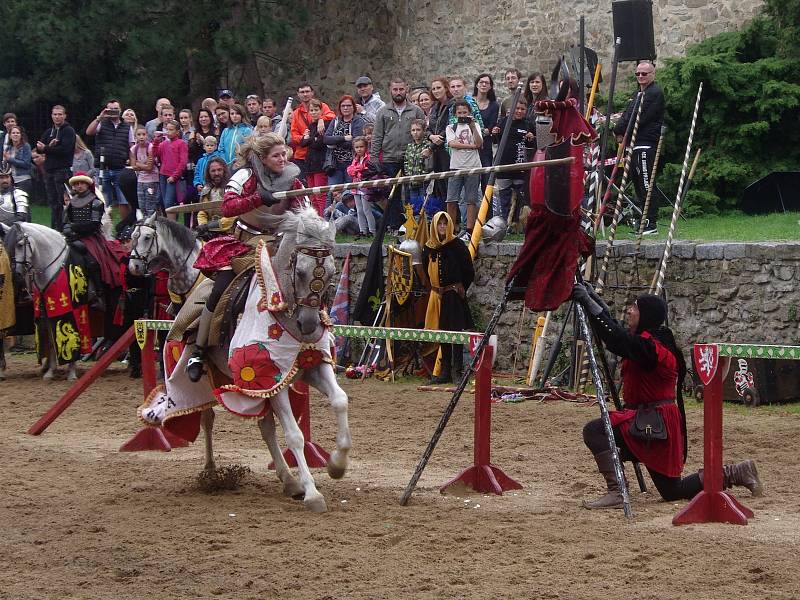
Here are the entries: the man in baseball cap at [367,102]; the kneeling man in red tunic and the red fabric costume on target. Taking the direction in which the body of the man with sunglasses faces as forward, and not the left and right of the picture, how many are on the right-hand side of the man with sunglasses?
1

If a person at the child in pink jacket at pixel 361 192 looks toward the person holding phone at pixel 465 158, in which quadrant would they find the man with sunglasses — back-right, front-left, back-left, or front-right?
front-left

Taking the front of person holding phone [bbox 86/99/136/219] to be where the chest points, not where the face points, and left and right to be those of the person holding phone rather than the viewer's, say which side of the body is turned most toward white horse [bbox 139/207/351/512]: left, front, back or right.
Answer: front

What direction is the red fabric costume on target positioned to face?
to the viewer's left

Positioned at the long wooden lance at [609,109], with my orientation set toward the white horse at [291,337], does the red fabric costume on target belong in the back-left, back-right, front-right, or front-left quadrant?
front-left

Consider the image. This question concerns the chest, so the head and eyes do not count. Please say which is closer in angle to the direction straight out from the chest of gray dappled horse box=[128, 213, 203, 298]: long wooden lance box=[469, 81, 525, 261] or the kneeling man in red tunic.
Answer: the kneeling man in red tunic

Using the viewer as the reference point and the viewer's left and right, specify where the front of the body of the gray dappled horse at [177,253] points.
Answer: facing the viewer and to the left of the viewer

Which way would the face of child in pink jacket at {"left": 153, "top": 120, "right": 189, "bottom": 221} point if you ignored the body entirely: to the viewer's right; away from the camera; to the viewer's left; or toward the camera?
toward the camera

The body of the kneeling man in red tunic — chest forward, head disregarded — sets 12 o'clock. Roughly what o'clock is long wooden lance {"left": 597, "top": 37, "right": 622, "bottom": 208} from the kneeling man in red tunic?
The long wooden lance is roughly at 3 o'clock from the kneeling man in red tunic.

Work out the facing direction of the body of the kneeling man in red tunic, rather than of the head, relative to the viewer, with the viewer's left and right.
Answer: facing to the left of the viewer

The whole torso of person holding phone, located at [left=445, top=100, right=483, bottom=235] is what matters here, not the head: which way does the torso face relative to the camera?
toward the camera

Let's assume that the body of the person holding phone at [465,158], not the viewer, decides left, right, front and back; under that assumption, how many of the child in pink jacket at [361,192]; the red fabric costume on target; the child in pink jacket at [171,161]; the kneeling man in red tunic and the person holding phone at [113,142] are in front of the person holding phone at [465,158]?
2

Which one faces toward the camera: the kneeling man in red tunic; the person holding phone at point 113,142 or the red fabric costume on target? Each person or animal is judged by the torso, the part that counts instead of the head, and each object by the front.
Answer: the person holding phone

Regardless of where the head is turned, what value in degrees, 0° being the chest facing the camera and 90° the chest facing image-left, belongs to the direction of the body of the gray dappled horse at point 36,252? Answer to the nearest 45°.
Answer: approximately 45°

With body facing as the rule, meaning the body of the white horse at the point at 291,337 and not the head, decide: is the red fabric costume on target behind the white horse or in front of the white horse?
in front

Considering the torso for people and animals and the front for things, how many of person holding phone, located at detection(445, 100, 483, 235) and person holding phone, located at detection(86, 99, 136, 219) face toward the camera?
2

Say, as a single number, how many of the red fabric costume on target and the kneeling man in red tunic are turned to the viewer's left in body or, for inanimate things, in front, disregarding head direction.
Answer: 2

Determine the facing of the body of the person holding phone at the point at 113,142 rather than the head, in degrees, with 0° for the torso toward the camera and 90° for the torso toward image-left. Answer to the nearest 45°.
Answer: approximately 0°
